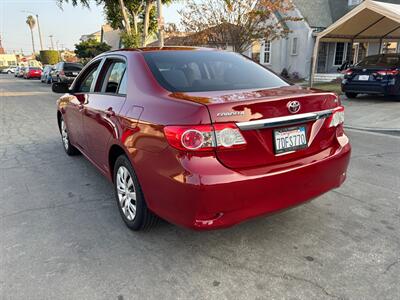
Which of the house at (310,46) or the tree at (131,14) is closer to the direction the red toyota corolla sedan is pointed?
the tree

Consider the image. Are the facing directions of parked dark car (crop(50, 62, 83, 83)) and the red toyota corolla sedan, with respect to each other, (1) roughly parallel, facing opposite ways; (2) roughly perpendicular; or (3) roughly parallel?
roughly parallel

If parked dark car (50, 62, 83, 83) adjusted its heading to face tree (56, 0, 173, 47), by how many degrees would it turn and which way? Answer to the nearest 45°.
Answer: approximately 90° to its right

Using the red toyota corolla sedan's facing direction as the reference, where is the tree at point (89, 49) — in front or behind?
in front

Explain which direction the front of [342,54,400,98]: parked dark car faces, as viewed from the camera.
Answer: facing away from the viewer and to the right of the viewer

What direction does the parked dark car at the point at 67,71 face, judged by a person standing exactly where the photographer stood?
facing away from the viewer and to the left of the viewer

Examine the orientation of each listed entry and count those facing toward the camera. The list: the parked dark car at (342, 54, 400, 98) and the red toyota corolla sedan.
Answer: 0

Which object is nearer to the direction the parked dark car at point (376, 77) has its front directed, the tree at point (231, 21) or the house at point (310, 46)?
the house

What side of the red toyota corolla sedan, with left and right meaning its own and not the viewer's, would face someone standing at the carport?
right

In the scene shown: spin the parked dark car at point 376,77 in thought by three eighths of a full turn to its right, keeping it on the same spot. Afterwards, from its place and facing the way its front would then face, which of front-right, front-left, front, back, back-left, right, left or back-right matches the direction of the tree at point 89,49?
back-right

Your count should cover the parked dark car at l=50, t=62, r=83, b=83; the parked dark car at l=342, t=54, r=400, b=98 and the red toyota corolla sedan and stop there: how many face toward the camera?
0

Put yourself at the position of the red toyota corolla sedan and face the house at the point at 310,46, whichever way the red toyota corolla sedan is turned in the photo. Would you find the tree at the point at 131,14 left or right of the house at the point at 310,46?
left

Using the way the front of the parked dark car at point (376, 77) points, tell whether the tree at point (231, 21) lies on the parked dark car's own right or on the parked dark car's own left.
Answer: on the parked dark car's own left

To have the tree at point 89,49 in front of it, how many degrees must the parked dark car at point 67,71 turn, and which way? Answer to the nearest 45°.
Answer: approximately 45° to its right

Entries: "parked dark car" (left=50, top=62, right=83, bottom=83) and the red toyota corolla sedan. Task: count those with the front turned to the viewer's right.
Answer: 0
